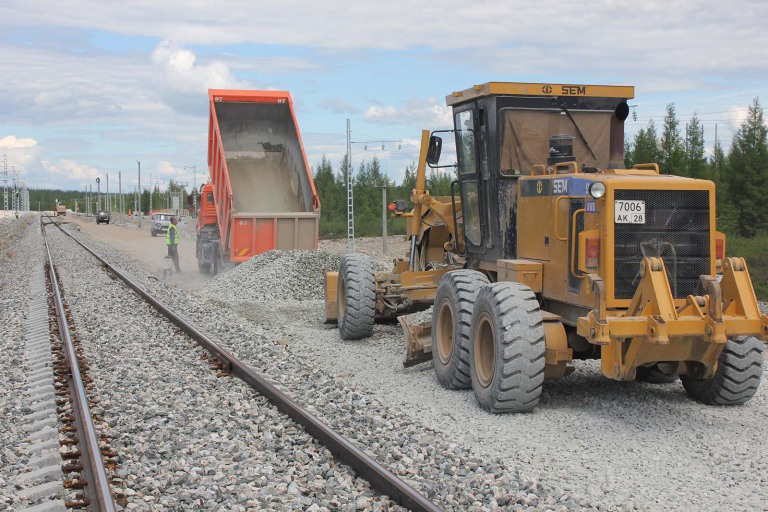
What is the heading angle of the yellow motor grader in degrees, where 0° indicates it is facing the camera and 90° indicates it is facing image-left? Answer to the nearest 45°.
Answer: approximately 135°

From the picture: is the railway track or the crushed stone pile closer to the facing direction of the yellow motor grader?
the crushed stone pile

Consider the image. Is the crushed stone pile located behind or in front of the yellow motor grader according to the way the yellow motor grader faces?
in front

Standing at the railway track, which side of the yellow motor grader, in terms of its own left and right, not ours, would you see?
left

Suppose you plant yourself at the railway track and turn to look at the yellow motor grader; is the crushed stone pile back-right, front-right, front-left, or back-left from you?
front-left
